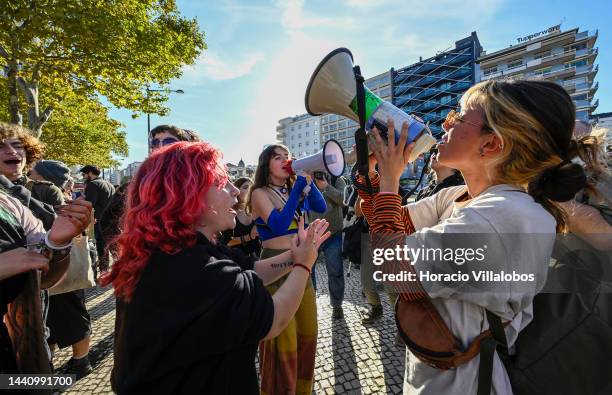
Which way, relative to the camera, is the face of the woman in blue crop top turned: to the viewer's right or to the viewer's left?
to the viewer's right

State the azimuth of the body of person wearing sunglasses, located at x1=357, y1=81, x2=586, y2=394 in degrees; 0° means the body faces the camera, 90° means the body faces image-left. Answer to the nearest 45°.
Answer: approximately 90°

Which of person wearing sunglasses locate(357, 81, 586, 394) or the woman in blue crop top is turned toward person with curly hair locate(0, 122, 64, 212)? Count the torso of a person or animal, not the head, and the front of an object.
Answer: the person wearing sunglasses

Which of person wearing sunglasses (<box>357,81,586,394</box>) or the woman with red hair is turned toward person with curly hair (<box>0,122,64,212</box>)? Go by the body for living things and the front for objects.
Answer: the person wearing sunglasses

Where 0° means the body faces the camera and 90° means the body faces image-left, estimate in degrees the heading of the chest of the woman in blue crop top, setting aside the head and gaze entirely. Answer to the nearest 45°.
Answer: approximately 315°

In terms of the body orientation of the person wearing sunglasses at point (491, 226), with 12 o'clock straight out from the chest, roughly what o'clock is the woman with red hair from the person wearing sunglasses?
The woman with red hair is roughly at 11 o'clock from the person wearing sunglasses.

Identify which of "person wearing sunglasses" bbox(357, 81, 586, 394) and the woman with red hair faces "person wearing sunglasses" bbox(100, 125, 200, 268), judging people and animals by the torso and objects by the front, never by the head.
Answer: "person wearing sunglasses" bbox(357, 81, 586, 394)

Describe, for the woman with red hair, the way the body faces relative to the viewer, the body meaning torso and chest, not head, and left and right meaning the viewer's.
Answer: facing to the right of the viewer

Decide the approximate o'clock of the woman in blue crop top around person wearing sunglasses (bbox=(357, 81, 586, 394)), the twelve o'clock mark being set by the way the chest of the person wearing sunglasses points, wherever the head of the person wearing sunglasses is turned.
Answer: The woman in blue crop top is roughly at 1 o'clock from the person wearing sunglasses.

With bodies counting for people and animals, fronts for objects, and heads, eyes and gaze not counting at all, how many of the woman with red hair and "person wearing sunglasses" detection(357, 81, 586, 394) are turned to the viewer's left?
1

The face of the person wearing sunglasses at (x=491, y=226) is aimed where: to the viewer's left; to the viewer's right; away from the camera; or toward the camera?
to the viewer's left
